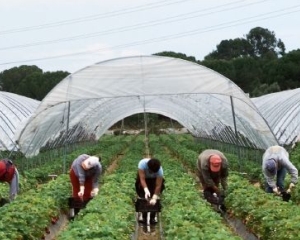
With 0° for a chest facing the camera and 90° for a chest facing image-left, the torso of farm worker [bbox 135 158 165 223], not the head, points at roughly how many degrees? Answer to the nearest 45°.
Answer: approximately 0°

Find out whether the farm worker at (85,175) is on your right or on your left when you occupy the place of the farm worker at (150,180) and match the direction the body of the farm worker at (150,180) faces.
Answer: on your right

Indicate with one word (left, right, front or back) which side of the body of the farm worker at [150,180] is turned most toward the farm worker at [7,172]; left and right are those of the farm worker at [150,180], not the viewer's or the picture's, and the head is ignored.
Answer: right

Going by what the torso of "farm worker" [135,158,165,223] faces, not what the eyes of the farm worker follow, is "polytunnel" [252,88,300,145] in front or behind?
behind

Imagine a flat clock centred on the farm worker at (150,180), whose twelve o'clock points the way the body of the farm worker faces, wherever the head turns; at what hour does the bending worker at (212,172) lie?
The bending worker is roughly at 8 o'clock from the farm worker.

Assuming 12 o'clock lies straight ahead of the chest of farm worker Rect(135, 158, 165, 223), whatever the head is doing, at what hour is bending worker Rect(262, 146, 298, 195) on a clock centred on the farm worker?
The bending worker is roughly at 9 o'clock from the farm worker.

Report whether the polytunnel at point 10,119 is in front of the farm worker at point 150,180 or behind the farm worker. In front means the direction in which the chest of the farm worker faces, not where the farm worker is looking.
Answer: behind
